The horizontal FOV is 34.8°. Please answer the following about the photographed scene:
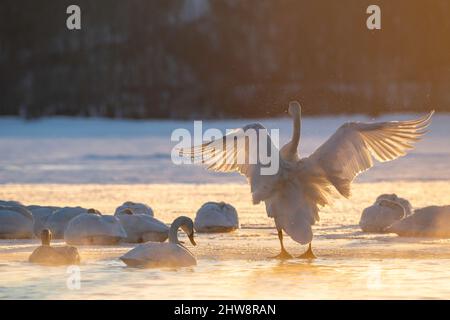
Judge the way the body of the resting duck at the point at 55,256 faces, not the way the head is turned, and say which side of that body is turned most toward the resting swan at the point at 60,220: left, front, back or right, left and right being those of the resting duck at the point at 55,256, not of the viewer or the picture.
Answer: right

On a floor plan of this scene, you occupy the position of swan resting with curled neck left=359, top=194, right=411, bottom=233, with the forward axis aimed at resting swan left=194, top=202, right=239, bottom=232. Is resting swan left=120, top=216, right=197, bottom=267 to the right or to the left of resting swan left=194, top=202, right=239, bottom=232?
left

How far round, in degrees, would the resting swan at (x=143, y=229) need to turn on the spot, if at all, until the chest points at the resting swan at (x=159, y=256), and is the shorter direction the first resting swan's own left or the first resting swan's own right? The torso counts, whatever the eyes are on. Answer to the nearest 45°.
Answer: approximately 90° to the first resting swan's own left

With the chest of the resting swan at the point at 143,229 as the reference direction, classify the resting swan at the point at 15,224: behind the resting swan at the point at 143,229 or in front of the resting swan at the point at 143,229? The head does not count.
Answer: in front

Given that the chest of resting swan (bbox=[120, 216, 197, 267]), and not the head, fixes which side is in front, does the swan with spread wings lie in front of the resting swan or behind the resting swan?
in front

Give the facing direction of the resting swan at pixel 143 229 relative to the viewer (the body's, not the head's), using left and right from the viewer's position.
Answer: facing to the left of the viewer
